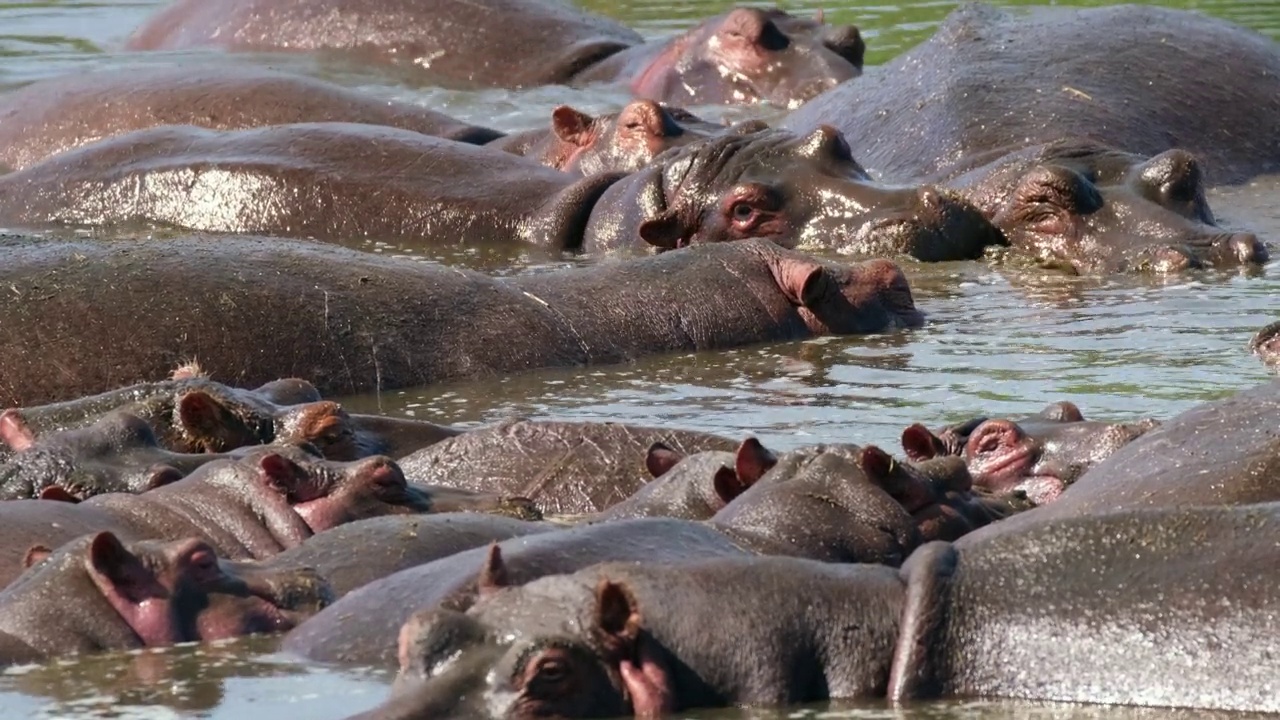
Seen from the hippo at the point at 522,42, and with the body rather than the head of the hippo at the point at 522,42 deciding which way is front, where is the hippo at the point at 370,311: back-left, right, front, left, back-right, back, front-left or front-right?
right

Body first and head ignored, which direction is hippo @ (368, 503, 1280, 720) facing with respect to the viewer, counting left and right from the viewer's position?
facing to the left of the viewer

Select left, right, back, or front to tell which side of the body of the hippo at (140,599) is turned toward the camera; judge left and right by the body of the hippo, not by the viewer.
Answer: right

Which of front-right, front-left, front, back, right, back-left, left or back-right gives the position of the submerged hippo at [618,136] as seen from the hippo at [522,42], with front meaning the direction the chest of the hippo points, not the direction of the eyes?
right

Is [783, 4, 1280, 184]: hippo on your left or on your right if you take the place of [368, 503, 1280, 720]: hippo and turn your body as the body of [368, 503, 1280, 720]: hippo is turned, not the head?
on your right

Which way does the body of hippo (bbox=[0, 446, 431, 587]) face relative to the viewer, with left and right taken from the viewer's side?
facing to the right of the viewer

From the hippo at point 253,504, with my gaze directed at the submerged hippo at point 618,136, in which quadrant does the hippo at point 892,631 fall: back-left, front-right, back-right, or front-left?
back-right

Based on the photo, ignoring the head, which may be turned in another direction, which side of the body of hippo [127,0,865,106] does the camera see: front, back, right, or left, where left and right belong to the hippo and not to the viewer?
right
